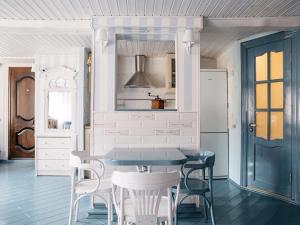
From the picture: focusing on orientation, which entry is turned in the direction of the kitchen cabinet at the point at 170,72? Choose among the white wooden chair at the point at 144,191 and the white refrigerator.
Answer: the white wooden chair

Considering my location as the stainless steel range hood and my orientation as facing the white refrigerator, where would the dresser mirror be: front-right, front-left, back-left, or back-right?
back-right

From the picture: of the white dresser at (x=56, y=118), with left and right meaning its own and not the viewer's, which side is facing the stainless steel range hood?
left

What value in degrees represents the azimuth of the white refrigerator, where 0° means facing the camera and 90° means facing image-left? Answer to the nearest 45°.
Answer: approximately 0°

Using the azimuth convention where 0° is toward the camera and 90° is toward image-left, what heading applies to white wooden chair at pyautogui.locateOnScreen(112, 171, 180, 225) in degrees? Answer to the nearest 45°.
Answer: approximately 180°

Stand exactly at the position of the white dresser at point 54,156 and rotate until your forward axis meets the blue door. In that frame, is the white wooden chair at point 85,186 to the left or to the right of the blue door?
right

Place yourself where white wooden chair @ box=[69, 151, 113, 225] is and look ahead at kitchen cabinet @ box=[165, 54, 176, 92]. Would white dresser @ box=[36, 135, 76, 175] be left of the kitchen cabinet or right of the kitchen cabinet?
left

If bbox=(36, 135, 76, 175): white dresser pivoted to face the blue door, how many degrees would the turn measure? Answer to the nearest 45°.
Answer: approximately 45° to its left

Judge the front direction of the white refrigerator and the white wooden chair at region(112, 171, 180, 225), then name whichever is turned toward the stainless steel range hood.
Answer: the white wooden chair

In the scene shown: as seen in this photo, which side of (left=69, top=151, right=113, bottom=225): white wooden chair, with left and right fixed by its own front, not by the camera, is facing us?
right

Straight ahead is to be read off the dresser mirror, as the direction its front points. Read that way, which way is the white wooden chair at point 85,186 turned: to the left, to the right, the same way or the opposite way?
to the left
